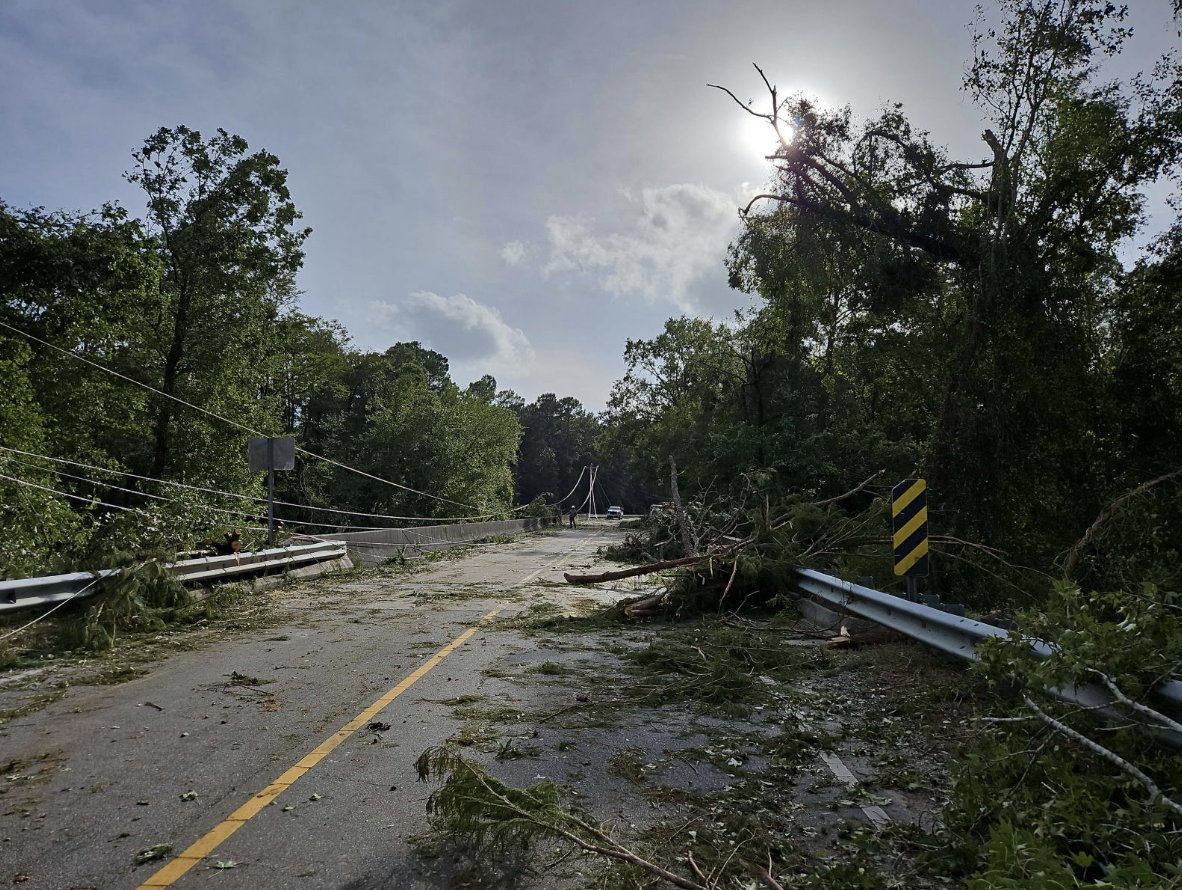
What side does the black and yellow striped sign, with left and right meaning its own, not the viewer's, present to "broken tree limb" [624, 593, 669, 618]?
right

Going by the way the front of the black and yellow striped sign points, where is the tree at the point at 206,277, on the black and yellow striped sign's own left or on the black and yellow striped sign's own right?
on the black and yellow striped sign's own right

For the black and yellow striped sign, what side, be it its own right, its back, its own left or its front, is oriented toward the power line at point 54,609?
right

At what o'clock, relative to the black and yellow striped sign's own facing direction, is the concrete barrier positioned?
The concrete barrier is roughly at 4 o'clock from the black and yellow striped sign.

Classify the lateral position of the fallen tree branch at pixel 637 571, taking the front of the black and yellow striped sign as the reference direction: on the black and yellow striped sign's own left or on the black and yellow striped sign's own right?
on the black and yellow striped sign's own right

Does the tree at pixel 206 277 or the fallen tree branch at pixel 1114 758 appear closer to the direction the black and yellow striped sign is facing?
the fallen tree branch

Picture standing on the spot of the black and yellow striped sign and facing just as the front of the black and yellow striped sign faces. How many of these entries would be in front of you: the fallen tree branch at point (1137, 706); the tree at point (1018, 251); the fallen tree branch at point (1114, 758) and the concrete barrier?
2

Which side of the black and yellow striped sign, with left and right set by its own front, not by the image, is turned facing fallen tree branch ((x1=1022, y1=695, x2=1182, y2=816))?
front

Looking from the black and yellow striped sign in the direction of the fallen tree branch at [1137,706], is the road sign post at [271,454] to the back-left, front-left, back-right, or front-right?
back-right

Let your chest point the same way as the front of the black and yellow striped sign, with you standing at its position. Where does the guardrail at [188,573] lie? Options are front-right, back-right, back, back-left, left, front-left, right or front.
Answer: right

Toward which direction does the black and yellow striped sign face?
toward the camera

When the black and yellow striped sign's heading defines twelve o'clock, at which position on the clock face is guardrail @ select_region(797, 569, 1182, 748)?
The guardrail is roughly at 12 o'clock from the black and yellow striped sign.

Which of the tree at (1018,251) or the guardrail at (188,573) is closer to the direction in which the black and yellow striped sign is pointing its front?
the guardrail
